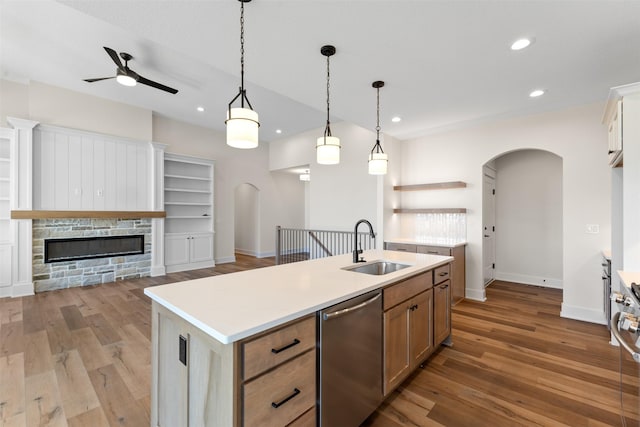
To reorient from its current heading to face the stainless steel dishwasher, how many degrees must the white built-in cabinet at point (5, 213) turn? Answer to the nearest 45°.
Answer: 0° — it already faces it

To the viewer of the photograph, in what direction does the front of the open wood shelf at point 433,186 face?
facing the viewer

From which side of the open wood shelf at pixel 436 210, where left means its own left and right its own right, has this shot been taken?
front

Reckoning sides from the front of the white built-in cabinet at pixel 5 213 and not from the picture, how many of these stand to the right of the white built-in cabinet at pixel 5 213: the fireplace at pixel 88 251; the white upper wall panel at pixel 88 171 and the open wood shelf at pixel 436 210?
0

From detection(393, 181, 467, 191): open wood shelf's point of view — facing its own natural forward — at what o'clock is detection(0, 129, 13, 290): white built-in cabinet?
The white built-in cabinet is roughly at 2 o'clock from the open wood shelf.

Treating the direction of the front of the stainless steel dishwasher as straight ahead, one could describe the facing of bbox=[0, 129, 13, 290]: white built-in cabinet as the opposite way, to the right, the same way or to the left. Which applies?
the same way

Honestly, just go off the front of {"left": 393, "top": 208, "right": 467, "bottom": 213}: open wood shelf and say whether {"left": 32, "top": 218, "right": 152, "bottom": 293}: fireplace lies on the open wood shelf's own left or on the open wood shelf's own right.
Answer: on the open wood shelf's own right

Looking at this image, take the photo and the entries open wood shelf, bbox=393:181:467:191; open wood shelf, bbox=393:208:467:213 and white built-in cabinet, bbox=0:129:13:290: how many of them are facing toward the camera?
3

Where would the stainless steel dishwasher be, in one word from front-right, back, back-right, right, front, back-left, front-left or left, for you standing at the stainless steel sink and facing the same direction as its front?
front-right
